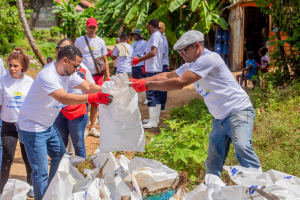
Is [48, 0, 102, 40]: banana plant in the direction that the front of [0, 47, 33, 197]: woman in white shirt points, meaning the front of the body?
no

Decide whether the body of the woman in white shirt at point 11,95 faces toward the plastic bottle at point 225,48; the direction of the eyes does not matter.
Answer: no

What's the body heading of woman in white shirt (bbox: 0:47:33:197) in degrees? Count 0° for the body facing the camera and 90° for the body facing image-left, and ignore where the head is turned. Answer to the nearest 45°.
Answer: approximately 0°

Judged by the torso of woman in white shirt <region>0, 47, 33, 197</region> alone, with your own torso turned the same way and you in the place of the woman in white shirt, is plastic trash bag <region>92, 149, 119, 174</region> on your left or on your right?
on your left

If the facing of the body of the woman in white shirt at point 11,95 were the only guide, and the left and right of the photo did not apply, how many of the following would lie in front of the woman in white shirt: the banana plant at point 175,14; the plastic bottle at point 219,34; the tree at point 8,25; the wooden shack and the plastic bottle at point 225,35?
0

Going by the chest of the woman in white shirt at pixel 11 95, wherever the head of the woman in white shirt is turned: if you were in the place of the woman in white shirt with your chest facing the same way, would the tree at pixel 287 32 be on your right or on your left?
on your left

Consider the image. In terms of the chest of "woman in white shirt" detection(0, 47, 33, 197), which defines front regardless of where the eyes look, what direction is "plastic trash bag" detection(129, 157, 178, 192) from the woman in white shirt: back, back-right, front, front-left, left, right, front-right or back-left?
front-left

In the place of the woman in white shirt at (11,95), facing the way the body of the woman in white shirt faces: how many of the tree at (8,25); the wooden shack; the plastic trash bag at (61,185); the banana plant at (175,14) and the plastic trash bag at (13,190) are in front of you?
2

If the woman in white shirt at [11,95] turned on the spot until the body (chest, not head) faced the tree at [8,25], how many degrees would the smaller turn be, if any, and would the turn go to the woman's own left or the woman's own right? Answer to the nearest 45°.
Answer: approximately 180°

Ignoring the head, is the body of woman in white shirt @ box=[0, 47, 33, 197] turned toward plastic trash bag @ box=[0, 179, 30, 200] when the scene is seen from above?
yes

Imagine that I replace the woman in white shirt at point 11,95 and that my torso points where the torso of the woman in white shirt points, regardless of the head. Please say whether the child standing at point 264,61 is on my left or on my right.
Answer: on my left

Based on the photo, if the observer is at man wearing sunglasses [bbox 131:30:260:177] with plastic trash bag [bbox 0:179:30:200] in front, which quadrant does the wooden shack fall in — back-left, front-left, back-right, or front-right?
back-right

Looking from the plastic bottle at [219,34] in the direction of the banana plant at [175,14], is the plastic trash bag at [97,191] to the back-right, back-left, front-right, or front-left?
front-left

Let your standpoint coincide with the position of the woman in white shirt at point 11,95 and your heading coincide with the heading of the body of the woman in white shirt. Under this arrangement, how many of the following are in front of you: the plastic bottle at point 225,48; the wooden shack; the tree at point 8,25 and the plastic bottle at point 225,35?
0
